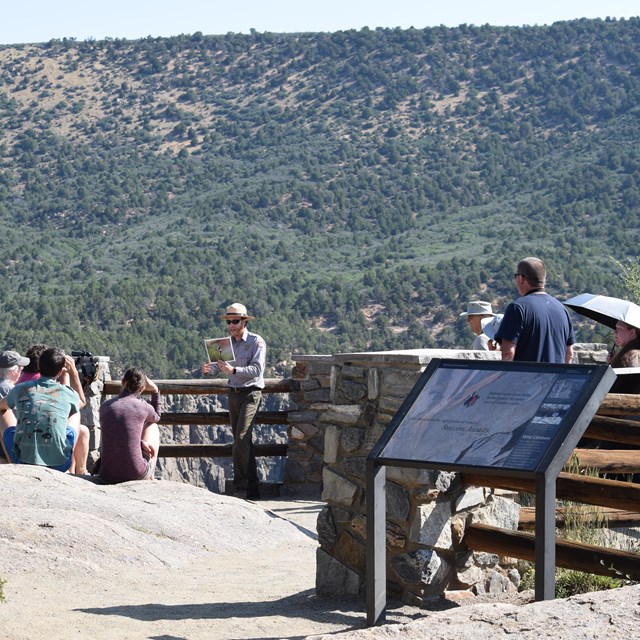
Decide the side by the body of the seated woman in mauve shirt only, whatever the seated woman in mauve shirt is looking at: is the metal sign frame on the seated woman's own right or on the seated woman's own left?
on the seated woman's own right

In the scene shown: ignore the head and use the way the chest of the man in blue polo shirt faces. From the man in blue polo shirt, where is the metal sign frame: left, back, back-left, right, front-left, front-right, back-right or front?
back-left

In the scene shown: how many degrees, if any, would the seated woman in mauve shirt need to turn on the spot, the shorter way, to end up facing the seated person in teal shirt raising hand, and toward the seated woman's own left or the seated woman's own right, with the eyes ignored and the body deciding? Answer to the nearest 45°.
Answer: approximately 135° to the seated woman's own left

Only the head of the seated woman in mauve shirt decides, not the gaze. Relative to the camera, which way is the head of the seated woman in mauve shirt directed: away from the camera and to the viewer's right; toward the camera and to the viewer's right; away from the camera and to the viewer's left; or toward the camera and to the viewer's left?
away from the camera and to the viewer's right

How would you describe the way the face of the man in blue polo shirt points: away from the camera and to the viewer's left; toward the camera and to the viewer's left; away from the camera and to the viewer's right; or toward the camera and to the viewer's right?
away from the camera and to the viewer's left

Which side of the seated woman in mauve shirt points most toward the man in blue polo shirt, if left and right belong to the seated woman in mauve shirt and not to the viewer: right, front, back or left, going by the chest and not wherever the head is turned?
right

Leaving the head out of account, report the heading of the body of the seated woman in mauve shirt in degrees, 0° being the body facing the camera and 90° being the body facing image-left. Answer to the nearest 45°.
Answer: approximately 225°

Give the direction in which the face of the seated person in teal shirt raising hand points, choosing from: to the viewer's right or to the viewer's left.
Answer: to the viewer's right

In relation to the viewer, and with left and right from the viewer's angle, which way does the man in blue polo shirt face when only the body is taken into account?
facing away from the viewer and to the left of the viewer

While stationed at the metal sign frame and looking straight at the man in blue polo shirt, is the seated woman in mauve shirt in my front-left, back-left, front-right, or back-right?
front-left

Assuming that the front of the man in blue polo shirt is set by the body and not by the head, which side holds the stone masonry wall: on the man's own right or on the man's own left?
on the man's own left

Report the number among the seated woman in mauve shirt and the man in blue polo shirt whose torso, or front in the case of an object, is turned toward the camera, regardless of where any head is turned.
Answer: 0

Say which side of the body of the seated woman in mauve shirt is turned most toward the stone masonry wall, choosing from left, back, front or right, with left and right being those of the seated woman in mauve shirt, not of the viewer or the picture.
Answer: right
